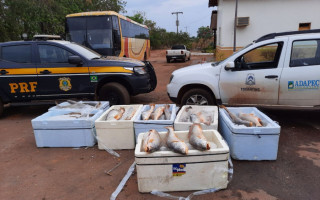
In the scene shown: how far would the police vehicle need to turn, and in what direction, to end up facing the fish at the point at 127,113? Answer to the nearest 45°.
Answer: approximately 45° to its right

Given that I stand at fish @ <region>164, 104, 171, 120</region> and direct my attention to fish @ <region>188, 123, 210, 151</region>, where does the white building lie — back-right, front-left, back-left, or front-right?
back-left

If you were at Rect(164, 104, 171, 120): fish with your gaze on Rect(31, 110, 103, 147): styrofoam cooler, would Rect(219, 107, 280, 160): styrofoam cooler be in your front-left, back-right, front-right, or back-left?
back-left

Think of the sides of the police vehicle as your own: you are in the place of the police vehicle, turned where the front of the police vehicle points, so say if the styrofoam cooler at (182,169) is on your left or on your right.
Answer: on your right

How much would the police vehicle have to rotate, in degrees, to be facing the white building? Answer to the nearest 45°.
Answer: approximately 45° to its left

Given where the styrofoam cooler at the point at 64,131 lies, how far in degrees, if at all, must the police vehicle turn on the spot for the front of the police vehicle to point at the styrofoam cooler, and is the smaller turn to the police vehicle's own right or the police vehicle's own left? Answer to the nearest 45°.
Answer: approximately 90° to the police vehicle's own right

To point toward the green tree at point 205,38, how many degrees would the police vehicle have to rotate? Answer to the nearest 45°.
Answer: approximately 45° to its left

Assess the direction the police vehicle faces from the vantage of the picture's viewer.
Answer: facing to the right of the viewer

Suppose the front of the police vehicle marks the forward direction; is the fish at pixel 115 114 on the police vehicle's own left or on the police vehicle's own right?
on the police vehicle's own right
